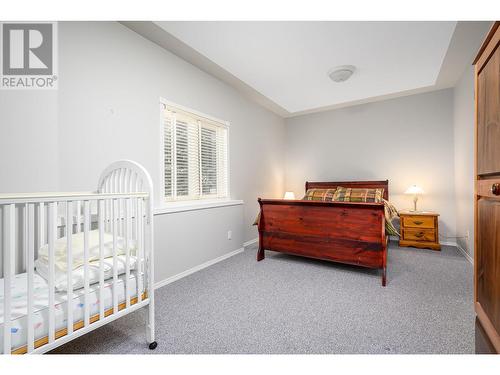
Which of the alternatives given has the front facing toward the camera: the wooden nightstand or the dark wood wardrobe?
the wooden nightstand

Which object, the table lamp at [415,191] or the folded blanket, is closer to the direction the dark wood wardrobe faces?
the folded blanket

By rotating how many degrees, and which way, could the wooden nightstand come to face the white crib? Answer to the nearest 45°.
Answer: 0° — it already faces it

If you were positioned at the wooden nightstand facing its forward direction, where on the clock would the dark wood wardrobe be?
The dark wood wardrobe is roughly at 12 o'clock from the wooden nightstand.

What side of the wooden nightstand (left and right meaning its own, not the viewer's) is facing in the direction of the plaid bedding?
right

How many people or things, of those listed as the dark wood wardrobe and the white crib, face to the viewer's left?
1

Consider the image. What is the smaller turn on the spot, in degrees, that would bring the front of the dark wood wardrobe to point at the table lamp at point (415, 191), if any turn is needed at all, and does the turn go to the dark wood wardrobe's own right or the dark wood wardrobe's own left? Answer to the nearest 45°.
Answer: approximately 90° to the dark wood wardrobe's own right

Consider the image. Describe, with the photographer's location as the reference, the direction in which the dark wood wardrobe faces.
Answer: facing to the left of the viewer

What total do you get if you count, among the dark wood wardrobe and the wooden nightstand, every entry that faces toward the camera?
1

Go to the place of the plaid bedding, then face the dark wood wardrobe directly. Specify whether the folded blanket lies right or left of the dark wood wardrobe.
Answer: right

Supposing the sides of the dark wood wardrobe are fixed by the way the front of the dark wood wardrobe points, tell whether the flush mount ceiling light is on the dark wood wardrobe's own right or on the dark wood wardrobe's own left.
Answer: on the dark wood wardrobe's own right

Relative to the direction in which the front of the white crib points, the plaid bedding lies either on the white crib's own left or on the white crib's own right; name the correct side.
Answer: on the white crib's own left

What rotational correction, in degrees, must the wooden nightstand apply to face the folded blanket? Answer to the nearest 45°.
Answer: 0° — it already faces it

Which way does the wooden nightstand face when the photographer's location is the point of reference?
facing the viewer

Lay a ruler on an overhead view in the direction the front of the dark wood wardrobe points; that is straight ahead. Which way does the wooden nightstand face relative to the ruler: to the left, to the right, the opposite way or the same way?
to the left
